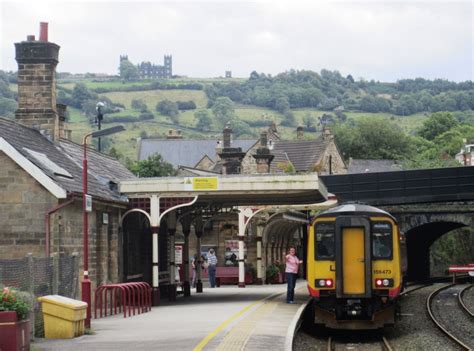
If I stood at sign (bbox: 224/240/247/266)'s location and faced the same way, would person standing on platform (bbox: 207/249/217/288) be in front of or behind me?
in front

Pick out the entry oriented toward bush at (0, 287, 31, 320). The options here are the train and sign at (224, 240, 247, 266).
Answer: the sign

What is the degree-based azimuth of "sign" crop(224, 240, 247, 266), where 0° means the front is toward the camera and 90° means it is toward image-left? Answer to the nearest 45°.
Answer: approximately 0°
